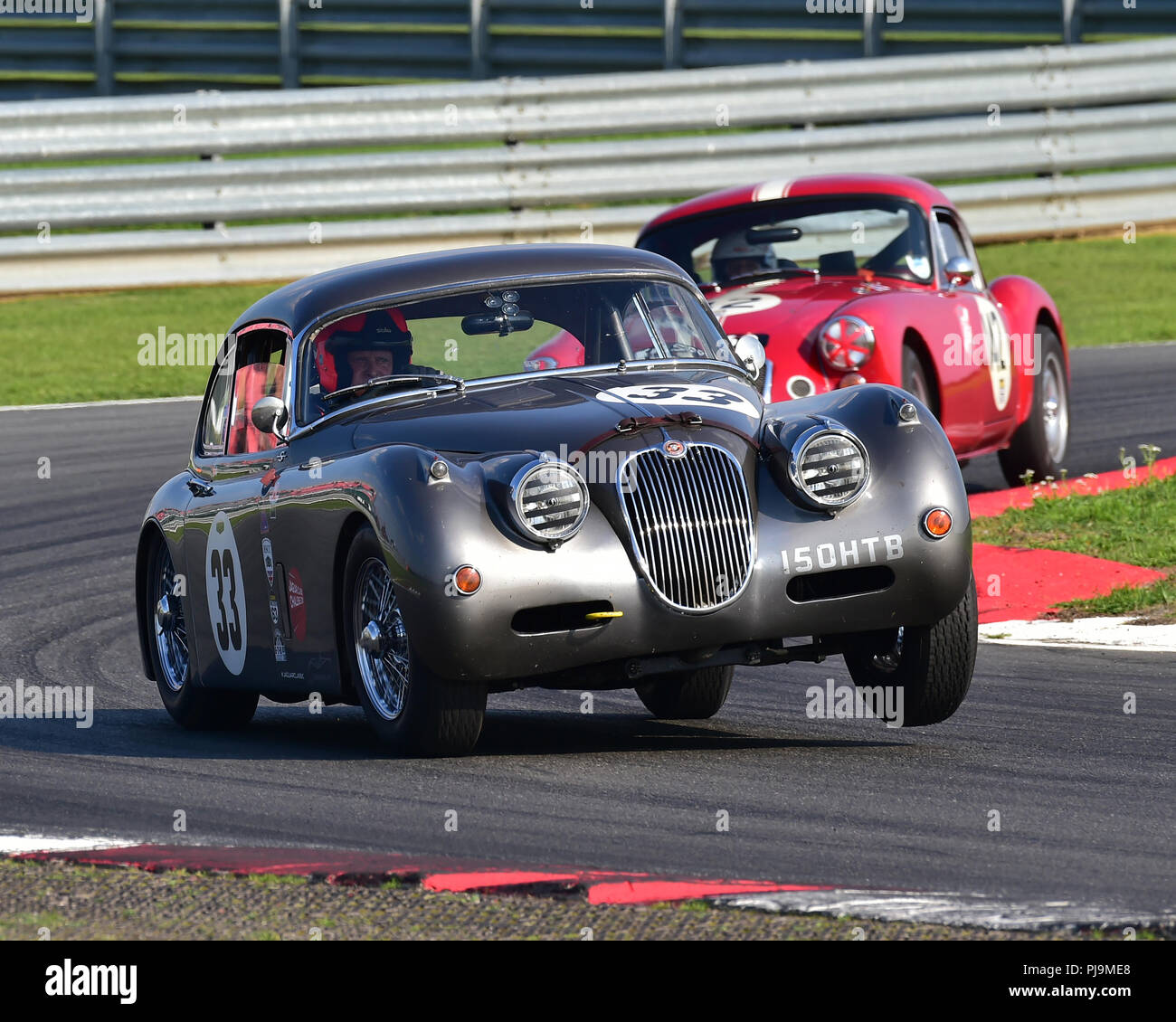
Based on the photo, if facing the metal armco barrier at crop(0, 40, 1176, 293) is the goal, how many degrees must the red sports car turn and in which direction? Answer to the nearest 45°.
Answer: approximately 135° to its right

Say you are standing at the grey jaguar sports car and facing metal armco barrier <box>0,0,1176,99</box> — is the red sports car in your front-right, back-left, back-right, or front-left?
front-right

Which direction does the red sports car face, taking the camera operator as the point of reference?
facing the viewer and to the left of the viewer

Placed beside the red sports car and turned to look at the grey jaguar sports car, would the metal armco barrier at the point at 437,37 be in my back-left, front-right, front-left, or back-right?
back-right

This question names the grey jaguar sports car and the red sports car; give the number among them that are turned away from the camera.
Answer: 0

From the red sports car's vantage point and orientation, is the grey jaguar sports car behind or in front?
in front

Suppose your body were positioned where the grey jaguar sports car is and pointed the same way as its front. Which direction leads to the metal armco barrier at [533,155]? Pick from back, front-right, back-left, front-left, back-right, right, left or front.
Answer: back-left

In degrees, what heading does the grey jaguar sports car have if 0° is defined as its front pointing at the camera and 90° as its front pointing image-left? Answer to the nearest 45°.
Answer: approximately 315°

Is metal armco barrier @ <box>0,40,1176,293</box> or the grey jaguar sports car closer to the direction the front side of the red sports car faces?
the grey jaguar sports car

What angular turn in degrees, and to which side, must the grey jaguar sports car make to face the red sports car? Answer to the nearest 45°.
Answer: approximately 135° to its left

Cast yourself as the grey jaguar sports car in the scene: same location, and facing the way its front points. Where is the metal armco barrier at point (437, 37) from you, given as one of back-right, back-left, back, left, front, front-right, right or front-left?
back-left

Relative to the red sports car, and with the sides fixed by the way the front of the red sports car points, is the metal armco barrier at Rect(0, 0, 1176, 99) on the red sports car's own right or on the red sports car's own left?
on the red sports car's own right

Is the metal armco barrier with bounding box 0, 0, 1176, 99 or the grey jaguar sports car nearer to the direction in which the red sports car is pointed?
the grey jaguar sports car
